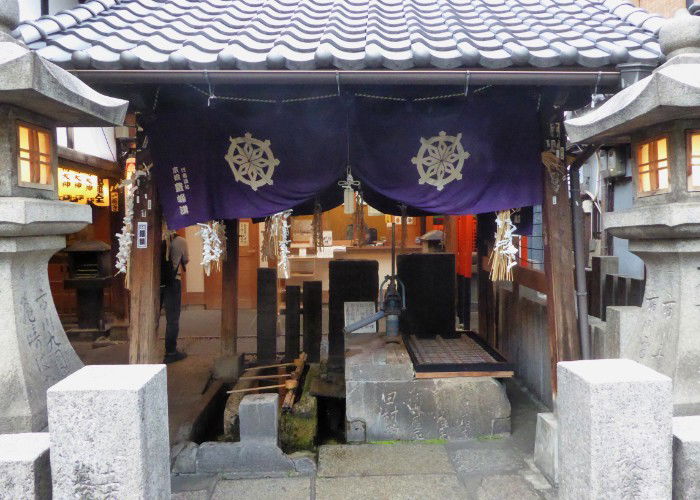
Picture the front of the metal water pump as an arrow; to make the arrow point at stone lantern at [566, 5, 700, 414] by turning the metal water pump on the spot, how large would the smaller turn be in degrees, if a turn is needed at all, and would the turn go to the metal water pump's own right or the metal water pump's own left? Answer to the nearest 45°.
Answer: approximately 135° to the metal water pump's own left

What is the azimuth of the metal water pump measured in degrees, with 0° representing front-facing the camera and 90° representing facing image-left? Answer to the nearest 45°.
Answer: approximately 90°

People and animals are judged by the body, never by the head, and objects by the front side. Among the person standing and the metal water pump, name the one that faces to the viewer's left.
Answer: the metal water pump

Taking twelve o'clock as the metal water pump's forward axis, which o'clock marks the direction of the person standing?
The person standing is roughly at 1 o'clock from the metal water pump.

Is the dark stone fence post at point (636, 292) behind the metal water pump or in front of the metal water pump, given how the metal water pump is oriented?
behind

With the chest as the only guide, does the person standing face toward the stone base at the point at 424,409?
no

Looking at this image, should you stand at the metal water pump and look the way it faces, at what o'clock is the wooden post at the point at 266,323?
The wooden post is roughly at 1 o'clock from the metal water pump.

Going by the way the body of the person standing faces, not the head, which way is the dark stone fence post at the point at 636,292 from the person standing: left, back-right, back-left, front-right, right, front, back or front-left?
front-right

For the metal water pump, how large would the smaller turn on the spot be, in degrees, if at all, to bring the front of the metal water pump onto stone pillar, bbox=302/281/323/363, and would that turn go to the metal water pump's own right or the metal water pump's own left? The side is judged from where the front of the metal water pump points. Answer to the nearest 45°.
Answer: approximately 45° to the metal water pump's own right

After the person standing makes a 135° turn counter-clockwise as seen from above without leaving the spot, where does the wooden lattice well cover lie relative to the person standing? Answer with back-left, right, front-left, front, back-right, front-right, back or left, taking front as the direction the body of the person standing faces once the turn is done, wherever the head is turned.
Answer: back

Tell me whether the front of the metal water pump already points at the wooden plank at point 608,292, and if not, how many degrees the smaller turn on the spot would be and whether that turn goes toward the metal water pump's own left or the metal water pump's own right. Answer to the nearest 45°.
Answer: approximately 180°

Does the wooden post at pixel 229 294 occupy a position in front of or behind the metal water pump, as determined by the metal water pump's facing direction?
in front

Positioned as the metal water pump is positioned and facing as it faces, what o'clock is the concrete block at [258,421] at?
The concrete block is roughly at 10 o'clock from the metal water pump.
